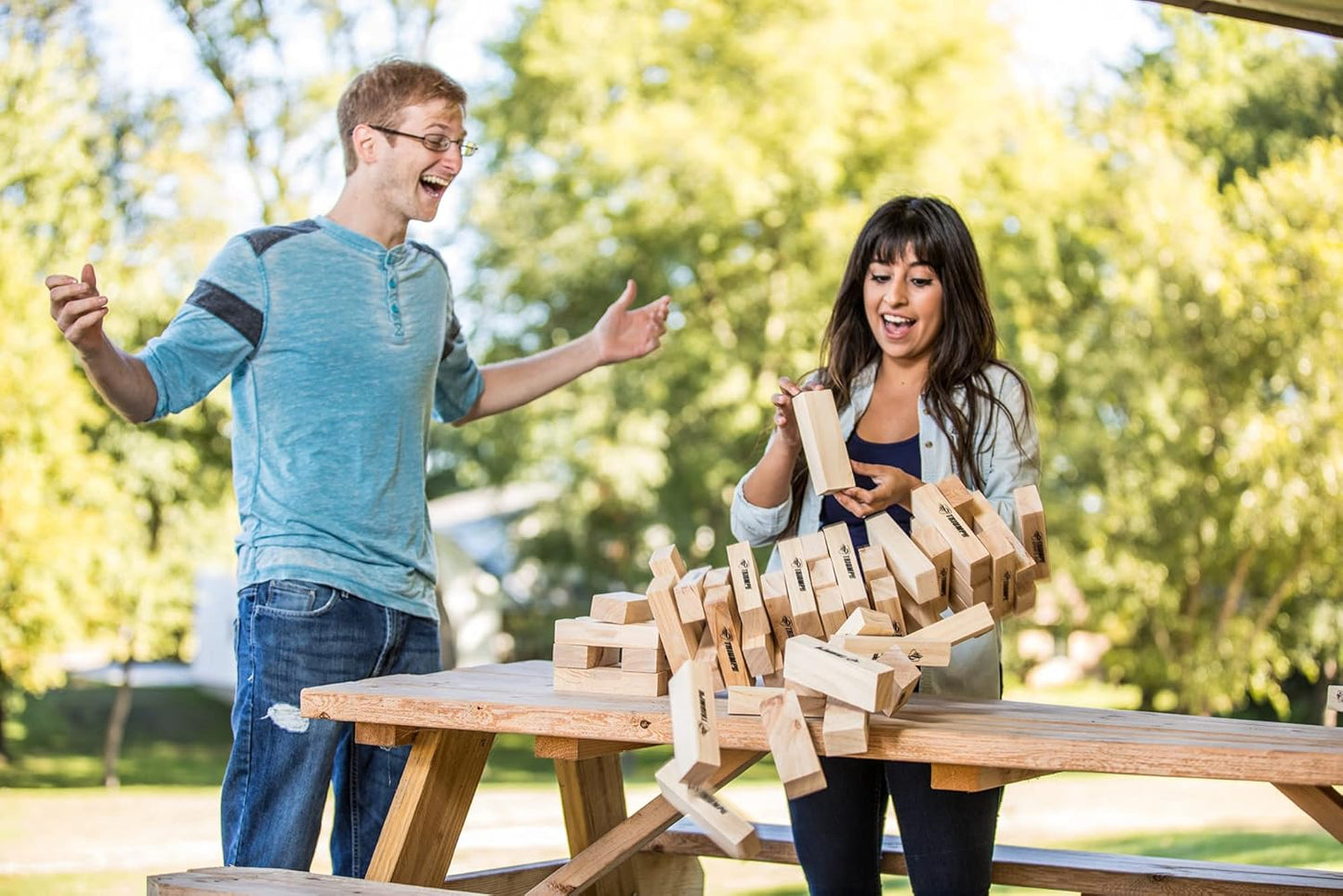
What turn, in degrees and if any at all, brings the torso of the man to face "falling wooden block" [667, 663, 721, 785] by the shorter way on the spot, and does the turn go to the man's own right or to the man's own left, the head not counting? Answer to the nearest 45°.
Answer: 0° — they already face it

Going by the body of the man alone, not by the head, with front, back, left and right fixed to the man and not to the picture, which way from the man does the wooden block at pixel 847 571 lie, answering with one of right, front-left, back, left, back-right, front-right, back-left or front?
front

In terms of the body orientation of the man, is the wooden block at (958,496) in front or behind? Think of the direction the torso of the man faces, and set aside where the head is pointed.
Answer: in front

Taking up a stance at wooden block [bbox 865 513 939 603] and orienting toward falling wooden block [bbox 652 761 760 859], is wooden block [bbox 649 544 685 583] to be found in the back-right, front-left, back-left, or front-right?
front-right

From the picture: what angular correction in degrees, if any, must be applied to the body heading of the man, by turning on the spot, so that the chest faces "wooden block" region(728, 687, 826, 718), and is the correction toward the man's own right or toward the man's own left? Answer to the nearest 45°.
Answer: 0° — they already face it

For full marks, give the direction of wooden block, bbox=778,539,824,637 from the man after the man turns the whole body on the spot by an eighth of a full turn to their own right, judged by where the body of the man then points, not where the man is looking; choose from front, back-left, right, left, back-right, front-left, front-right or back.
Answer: front-left

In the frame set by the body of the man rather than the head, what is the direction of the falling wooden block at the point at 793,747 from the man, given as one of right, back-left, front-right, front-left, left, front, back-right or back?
front

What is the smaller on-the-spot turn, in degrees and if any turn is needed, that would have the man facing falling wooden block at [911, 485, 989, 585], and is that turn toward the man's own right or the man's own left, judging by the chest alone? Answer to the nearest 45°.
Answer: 0° — they already face it

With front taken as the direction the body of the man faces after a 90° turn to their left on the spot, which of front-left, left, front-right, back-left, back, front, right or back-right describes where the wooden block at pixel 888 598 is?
right

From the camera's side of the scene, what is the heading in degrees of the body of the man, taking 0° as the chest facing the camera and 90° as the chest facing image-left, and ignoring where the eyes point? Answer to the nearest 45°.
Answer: approximately 315°

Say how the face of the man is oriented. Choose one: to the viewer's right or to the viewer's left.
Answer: to the viewer's right

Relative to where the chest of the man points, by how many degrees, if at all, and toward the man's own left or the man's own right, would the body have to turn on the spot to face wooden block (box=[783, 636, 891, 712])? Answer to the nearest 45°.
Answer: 0° — they already face it

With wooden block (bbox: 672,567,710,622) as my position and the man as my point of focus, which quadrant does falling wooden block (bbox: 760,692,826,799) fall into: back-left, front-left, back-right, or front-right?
back-left

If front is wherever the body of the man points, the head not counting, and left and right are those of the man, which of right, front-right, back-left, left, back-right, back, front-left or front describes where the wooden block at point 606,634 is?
front

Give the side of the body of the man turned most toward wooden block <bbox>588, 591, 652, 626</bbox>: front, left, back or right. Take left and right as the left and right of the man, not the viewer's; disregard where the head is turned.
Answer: front

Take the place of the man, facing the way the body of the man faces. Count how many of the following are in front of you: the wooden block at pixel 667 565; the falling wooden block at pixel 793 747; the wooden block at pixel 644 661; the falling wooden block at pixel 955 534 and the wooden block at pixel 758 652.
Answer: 5
